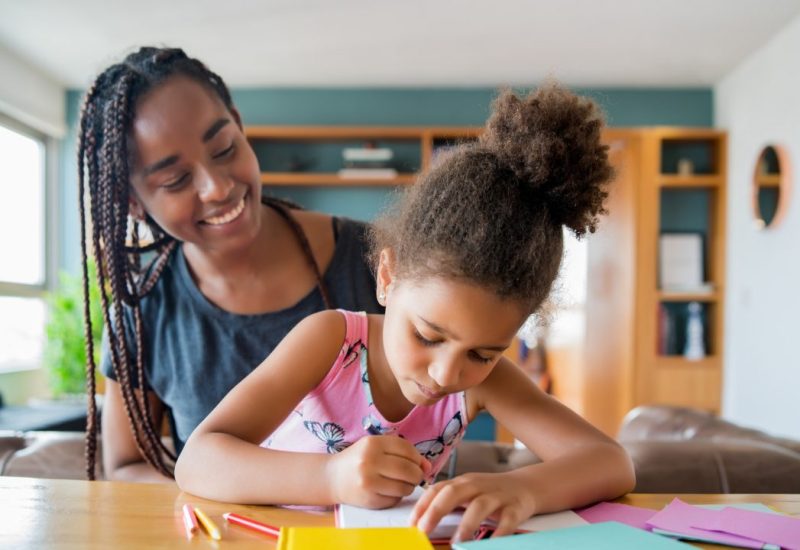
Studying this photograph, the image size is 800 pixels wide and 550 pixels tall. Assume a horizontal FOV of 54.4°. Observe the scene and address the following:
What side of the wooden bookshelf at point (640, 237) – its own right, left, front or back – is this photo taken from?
front

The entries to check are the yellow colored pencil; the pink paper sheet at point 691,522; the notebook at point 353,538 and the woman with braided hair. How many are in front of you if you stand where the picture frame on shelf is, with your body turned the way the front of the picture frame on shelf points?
4

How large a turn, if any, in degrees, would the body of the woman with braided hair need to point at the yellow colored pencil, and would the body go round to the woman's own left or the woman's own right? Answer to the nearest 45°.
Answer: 0° — they already face it

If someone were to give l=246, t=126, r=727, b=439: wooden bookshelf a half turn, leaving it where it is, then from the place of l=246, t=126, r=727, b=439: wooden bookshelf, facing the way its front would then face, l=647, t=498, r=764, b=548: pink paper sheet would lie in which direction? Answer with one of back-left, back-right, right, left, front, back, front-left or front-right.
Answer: back

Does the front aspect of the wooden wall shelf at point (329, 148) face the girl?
yes

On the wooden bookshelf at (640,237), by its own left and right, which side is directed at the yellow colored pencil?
front

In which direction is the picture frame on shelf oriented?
toward the camera

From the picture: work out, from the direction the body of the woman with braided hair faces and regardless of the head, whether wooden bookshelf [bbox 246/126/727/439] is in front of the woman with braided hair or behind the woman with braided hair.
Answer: behind

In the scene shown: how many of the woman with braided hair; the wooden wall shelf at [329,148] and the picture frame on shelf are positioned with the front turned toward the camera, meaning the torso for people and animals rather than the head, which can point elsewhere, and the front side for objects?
3

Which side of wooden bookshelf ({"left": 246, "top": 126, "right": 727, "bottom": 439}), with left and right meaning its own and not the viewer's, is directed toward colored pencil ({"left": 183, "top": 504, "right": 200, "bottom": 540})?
front

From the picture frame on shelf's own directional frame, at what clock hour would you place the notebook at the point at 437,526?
The notebook is roughly at 12 o'clock from the picture frame on shelf.

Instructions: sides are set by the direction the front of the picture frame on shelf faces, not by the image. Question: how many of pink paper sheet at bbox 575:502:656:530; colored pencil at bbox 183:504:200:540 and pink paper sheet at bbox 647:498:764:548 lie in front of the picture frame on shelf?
3

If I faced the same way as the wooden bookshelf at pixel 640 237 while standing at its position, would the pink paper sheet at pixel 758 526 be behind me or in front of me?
in front

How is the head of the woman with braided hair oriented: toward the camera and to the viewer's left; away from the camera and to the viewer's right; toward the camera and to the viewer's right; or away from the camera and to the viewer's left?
toward the camera and to the viewer's right

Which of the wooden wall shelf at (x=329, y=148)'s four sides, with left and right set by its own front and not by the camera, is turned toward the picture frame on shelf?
left
